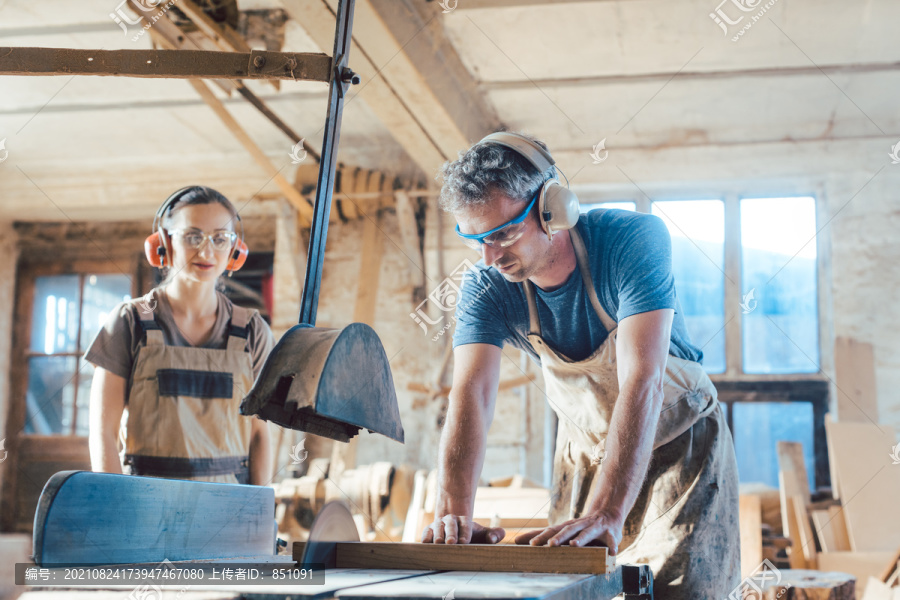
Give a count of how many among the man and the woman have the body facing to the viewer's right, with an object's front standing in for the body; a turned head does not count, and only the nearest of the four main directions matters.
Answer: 0

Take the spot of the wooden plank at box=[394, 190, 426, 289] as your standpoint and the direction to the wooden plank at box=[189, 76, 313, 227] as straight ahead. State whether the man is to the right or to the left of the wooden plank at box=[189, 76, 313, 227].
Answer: left

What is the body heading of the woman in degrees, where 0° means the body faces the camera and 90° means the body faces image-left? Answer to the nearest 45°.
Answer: approximately 0°

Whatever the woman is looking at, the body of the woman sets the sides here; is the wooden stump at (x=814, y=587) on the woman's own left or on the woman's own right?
on the woman's own left

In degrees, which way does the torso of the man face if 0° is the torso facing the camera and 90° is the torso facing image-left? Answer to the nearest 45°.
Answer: approximately 45°

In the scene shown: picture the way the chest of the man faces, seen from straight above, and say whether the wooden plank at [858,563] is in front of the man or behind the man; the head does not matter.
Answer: behind

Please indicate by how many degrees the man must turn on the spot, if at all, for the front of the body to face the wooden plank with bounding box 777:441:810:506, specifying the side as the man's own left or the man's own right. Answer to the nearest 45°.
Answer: approximately 135° to the man's own right

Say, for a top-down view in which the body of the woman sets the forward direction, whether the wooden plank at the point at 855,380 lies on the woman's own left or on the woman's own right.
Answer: on the woman's own left
